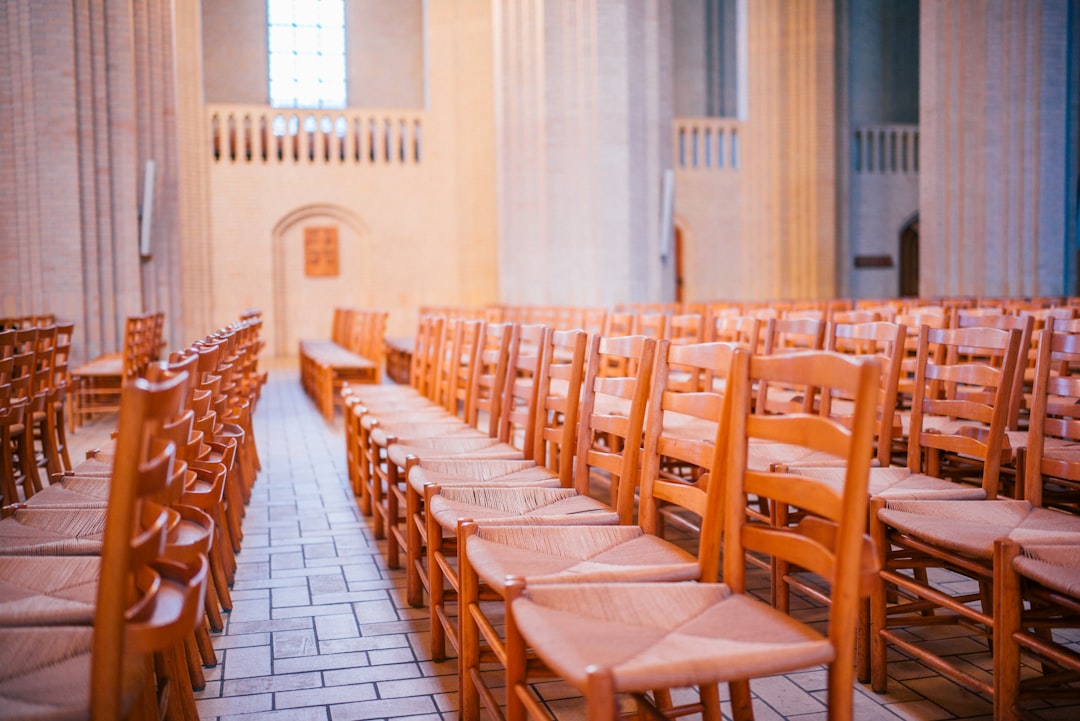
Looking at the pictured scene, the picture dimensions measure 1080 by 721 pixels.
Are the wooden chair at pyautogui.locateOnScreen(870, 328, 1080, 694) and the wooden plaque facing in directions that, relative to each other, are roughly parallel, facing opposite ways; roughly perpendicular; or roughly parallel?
roughly perpendicular

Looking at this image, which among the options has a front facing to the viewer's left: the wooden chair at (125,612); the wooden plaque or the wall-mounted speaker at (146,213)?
the wooden chair

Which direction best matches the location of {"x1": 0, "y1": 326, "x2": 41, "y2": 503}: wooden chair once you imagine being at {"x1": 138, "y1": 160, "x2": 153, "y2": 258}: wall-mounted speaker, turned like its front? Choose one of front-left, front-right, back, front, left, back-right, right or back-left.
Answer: front-right

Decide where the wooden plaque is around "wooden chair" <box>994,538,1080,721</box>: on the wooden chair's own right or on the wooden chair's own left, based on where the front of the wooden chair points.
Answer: on the wooden chair's own right

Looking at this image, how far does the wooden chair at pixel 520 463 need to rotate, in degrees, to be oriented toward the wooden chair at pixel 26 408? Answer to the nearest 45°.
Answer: approximately 45° to its right

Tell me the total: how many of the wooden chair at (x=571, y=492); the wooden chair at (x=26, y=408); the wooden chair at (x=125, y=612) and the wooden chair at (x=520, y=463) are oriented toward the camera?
0

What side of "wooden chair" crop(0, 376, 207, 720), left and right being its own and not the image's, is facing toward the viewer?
left

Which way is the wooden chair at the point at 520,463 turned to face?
to the viewer's left

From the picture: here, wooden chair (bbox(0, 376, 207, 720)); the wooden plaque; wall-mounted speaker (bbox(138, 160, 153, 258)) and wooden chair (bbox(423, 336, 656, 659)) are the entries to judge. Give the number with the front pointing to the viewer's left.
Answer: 2

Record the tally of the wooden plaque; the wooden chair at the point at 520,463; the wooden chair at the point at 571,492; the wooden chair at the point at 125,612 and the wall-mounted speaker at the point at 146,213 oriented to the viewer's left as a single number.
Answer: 3

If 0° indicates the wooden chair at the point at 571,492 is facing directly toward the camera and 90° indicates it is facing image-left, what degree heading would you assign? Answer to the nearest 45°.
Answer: approximately 90°

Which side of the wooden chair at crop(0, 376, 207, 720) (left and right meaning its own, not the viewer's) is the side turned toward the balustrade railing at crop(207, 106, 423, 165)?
right

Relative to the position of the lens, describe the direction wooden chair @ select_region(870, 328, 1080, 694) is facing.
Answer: facing the viewer and to the left of the viewer

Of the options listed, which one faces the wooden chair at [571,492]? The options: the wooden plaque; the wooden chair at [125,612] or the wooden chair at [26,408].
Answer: the wooden plaque

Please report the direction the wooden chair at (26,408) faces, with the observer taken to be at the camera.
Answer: facing away from the viewer and to the left of the viewer

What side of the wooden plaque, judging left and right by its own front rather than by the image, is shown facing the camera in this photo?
front

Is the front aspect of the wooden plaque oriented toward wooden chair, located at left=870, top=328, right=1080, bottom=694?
yes
